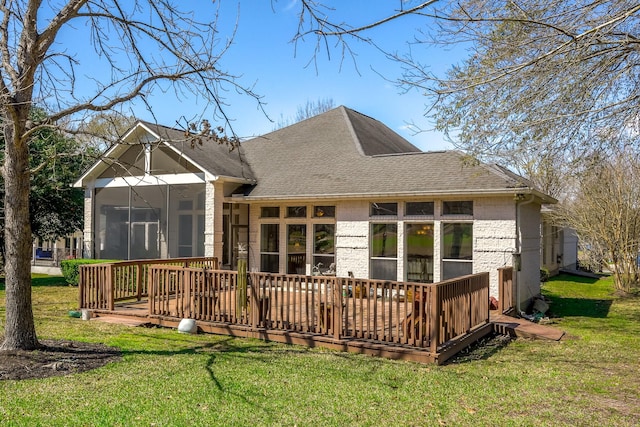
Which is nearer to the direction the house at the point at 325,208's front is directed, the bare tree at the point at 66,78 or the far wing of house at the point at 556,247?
the far wing of house

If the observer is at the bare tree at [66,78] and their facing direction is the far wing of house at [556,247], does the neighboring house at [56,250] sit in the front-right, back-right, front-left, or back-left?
front-left

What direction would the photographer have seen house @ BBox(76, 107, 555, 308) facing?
facing away from the viewer

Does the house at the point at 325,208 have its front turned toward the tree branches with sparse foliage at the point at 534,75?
no

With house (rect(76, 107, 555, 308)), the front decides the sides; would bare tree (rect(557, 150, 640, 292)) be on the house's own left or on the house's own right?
on the house's own right

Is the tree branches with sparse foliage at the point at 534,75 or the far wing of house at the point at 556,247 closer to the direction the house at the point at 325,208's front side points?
the far wing of house

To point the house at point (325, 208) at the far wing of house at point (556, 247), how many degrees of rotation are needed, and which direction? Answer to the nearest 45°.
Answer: approximately 45° to its right

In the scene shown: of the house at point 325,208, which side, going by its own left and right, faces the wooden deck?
back

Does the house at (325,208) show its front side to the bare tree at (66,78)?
no

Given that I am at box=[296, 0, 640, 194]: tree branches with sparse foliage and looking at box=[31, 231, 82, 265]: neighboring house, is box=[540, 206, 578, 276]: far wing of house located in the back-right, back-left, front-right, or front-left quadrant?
front-right

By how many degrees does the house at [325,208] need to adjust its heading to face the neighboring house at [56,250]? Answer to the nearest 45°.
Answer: approximately 45° to its left
